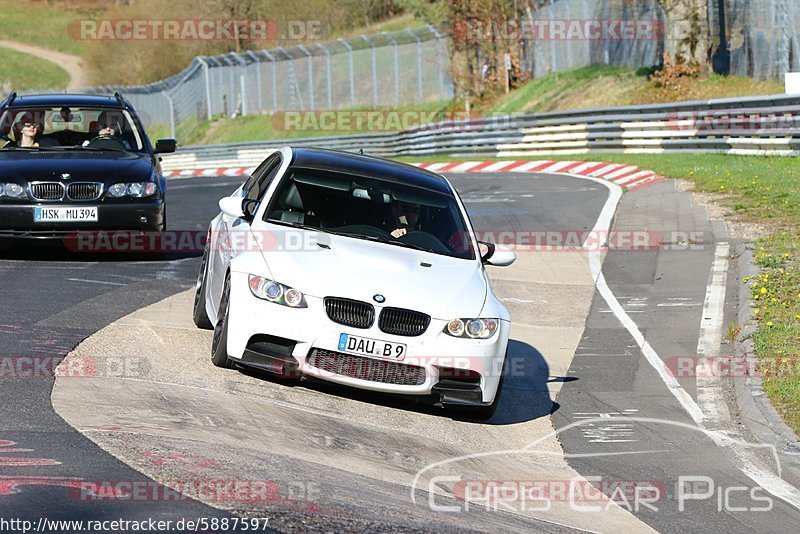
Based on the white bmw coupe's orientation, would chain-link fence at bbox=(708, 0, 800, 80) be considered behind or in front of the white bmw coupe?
behind

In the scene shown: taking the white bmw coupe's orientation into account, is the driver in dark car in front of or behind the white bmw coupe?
behind

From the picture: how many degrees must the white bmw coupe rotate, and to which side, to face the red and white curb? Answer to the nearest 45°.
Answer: approximately 180°

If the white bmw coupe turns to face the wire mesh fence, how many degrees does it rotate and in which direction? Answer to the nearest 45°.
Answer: approximately 180°

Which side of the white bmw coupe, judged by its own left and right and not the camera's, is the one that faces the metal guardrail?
back

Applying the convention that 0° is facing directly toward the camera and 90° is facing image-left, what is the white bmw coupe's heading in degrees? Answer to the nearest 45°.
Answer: approximately 0°
